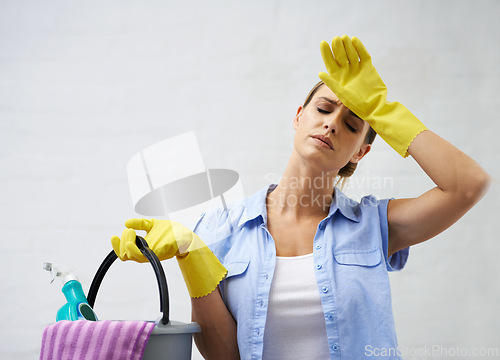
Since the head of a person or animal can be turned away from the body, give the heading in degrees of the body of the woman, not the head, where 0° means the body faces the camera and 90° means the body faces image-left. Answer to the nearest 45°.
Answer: approximately 0°
